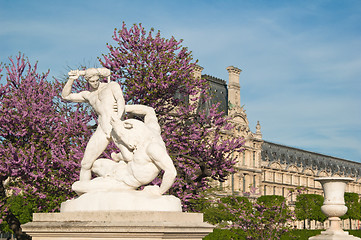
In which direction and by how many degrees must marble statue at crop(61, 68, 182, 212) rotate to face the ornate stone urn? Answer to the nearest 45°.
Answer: approximately 135° to its left

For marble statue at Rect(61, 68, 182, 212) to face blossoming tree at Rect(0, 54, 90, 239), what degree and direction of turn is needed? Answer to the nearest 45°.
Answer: approximately 180°

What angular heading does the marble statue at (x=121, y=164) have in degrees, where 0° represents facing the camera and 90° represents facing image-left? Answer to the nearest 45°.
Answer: approximately 0°

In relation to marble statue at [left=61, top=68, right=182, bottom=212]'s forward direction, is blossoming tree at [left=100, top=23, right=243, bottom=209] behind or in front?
behind
